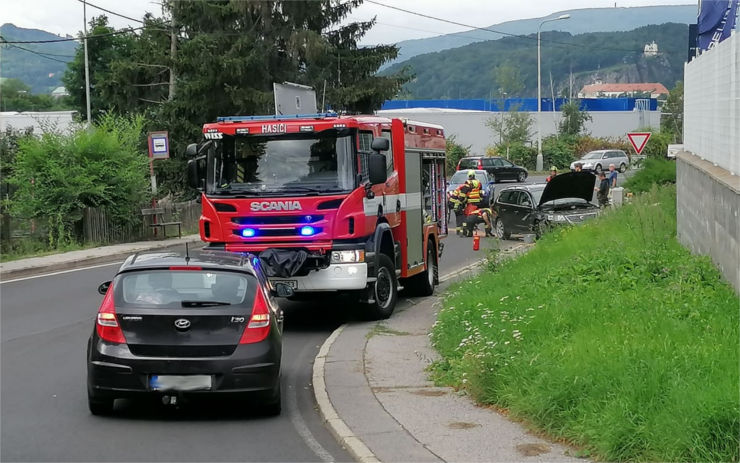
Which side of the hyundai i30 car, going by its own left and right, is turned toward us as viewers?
back

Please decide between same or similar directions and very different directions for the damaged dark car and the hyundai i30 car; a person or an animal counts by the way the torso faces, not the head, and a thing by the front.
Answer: very different directions

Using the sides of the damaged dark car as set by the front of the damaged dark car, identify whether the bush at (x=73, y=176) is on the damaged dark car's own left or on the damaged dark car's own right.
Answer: on the damaged dark car's own right

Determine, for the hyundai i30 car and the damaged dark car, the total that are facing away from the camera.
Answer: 1

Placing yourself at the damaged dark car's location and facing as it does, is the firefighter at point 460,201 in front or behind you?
behind

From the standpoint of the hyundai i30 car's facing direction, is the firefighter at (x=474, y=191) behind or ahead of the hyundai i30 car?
ahead

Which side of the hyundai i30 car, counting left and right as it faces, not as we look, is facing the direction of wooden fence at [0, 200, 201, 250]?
front

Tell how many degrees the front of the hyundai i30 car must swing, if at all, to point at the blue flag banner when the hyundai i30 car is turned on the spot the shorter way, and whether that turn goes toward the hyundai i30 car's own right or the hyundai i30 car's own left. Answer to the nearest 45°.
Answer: approximately 45° to the hyundai i30 car's own right

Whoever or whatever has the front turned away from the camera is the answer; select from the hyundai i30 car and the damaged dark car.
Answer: the hyundai i30 car

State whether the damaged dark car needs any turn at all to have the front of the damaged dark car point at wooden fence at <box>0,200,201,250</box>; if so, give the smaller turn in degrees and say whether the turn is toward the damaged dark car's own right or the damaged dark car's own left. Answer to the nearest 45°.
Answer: approximately 135° to the damaged dark car's own right

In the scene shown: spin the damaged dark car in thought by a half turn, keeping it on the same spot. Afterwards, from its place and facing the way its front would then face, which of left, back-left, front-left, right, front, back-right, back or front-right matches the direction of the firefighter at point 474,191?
front
